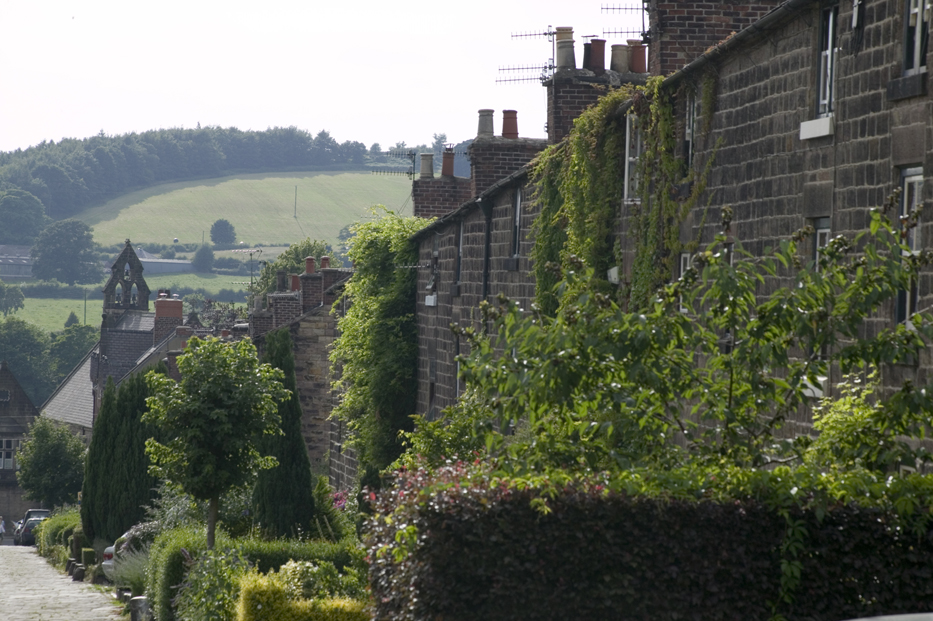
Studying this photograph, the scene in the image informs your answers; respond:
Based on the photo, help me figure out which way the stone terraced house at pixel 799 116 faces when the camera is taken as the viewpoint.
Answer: facing the viewer and to the left of the viewer

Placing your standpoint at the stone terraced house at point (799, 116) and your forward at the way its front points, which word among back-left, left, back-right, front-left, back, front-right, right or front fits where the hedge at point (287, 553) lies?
right

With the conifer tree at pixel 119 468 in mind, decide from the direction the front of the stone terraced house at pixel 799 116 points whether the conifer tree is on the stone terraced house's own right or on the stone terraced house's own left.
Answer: on the stone terraced house's own right

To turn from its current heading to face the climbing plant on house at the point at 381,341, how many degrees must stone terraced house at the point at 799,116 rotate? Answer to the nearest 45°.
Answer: approximately 90° to its right

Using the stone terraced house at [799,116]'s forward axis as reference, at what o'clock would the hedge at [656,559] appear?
The hedge is roughly at 11 o'clock from the stone terraced house.
